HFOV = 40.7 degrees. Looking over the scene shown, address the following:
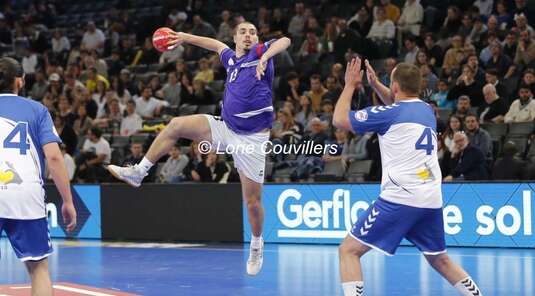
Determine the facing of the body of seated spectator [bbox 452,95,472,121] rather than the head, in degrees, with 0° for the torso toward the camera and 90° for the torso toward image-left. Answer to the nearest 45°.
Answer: approximately 45°

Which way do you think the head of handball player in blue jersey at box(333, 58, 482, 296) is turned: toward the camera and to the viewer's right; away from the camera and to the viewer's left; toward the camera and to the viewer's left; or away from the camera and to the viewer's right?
away from the camera and to the viewer's left

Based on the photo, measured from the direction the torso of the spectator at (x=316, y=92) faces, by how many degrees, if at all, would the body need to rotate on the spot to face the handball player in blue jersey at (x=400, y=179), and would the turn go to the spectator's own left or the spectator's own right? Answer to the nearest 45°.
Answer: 0° — they already face them

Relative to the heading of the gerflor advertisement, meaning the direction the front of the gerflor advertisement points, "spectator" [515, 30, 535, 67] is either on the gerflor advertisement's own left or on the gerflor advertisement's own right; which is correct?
on the gerflor advertisement's own left

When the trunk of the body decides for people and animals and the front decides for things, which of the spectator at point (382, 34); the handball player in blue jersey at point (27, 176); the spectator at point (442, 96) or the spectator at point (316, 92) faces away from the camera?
the handball player in blue jersey

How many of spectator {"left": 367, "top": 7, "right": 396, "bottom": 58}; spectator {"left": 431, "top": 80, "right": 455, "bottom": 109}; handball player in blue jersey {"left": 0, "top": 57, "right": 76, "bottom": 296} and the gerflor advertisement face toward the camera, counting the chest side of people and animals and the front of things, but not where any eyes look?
3

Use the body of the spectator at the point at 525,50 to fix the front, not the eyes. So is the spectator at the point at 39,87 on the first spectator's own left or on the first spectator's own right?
on the first spectator's own right

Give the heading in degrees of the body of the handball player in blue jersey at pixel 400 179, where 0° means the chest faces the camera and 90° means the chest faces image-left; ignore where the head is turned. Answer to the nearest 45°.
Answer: approximately 135°

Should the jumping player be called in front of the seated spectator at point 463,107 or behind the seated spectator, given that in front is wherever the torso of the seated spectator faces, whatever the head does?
in front
